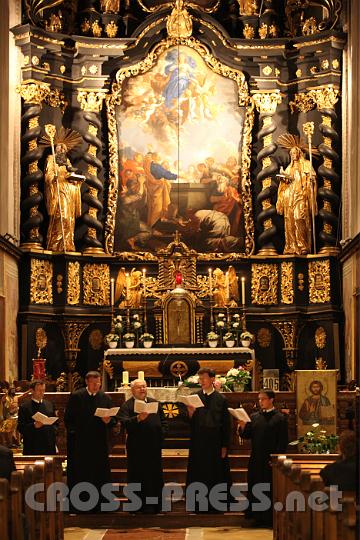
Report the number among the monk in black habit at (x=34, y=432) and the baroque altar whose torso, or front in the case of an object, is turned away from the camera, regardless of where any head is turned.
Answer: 0

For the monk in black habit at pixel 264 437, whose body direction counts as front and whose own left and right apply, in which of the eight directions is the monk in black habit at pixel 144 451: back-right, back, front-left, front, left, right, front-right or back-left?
front-right

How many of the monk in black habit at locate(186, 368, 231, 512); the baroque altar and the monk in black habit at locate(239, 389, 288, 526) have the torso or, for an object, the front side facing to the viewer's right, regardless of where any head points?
0

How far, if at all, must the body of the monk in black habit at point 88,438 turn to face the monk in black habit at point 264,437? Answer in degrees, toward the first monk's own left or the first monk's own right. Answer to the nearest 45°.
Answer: approximately 45° to the first monk's own left

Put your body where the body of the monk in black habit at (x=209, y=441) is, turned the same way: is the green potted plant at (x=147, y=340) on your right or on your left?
on your right

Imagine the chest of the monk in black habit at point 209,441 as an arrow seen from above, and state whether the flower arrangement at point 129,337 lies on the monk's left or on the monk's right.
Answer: on the monk's right

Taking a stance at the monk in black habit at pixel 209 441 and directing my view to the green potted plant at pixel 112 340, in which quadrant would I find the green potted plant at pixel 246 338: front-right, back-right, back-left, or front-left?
front-right

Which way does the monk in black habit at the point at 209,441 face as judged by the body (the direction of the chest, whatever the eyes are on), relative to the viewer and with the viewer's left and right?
facing the viewer and to the left of the viewer

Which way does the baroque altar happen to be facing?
toward the camera

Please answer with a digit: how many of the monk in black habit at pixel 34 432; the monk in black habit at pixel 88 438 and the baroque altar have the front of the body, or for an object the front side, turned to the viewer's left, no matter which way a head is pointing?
0

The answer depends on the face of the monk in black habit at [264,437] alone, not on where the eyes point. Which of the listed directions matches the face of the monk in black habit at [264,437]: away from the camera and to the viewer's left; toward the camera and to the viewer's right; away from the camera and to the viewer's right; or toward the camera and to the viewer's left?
toward the camera and to the viewer's left

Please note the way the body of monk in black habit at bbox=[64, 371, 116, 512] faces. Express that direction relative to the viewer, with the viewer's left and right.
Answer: facing the viewer and to the right of the viewer
